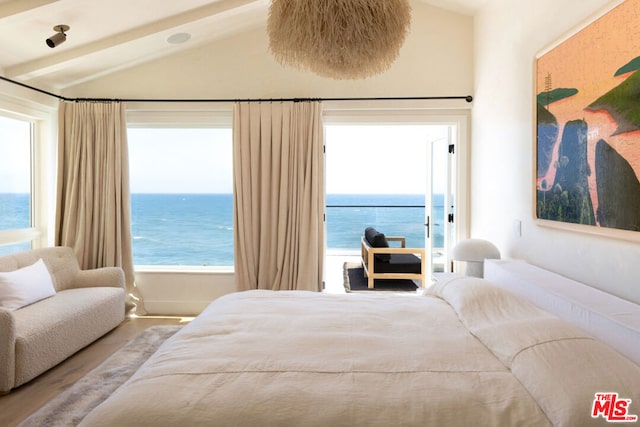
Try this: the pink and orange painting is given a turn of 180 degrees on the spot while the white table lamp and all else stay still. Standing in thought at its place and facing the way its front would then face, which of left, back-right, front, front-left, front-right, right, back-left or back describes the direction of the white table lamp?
left

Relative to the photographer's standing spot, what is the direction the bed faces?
facing to the left of the viewer

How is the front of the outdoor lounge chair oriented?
to the viewer's right

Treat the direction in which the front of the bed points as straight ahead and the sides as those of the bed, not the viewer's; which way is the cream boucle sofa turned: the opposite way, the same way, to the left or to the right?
the opposite way

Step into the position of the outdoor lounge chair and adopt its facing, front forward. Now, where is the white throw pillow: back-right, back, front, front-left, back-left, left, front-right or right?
back-right

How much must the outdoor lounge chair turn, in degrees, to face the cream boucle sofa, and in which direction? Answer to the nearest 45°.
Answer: approximately 135° to its right

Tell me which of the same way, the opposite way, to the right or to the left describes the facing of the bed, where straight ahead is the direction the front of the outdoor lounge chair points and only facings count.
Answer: the opposite way

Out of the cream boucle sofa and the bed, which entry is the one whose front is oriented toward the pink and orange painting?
the cream boucle sofa

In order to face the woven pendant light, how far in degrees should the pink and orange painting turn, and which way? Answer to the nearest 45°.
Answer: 0° — it already faces it

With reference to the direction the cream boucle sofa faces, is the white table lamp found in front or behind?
in front

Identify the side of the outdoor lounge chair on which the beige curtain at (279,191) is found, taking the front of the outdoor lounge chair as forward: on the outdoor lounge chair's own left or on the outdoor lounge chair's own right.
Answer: on the outdoor lounge chair's own right
